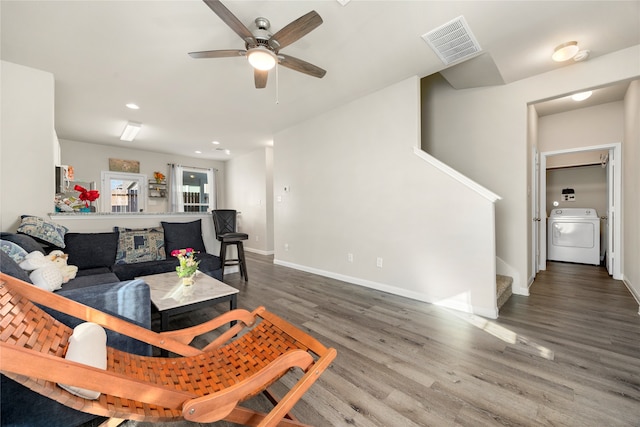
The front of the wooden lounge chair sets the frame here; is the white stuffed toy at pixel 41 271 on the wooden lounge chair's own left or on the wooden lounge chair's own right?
on the wooden lounge chair's own left

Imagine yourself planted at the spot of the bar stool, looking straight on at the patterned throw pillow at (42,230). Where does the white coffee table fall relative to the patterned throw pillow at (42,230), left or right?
left

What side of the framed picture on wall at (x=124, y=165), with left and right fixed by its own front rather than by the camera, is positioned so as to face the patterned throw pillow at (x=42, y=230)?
front

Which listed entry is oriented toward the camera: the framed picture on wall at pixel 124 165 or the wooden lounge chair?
the framed picture on wall

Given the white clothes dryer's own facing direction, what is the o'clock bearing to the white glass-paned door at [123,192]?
The white glass-paned door is roughly at 2 o'clock from the white clothes dryer.

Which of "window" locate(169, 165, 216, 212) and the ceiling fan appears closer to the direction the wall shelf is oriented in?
the ceiling fan

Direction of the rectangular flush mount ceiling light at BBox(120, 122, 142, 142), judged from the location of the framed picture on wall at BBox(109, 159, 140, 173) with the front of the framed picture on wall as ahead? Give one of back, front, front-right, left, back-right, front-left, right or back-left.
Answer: front

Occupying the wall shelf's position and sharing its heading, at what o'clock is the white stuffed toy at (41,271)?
The white stuffed toy is roughly at 12 o'clock from the wall shelf.

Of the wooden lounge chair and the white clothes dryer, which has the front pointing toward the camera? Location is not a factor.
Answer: the white clothes dryer

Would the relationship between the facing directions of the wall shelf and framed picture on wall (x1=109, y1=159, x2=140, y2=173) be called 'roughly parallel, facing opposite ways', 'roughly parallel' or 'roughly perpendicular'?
roughly parallel

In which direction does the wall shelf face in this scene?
toward the camera

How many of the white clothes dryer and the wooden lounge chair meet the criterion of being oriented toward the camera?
1

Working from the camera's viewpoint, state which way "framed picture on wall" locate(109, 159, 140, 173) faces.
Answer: facing the viewer

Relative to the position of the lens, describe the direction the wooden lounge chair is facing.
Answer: facing away from the viewer and to the right of the viewer

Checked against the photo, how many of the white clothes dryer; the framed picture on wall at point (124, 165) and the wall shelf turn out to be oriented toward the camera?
3

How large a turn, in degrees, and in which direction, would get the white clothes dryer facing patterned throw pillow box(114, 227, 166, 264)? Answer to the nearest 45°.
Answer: approximately 45° to its right

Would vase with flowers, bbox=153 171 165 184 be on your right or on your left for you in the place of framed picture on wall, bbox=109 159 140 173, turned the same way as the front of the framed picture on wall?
on your left

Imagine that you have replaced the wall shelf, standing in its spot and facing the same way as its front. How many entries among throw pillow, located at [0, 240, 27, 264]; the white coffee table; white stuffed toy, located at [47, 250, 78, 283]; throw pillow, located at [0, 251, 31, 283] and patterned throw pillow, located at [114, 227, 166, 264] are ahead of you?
5

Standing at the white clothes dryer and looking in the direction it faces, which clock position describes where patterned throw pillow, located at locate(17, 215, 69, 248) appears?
The patterned throw pillow is roughly at 1 o'clock from the white clothes dryer.
